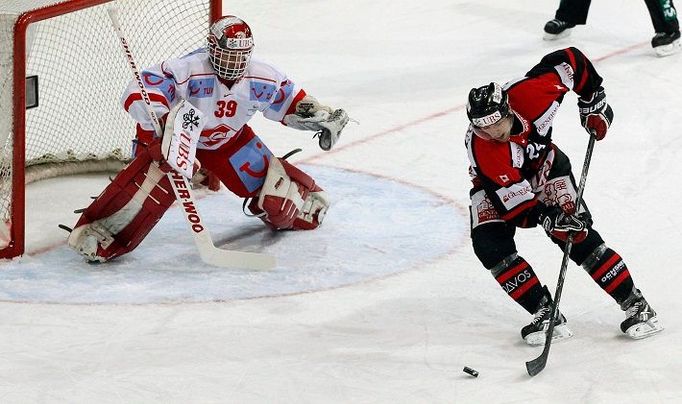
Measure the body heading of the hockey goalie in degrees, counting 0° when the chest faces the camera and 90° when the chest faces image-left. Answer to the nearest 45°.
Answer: approximately 0°

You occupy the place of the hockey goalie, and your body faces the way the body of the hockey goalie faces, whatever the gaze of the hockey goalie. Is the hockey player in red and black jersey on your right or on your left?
on your left

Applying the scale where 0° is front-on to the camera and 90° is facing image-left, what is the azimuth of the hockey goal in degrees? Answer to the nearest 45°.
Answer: approximately 315°

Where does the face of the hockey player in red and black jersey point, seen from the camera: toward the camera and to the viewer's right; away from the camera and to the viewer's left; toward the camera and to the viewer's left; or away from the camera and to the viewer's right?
toward the camera and to the viewer's left

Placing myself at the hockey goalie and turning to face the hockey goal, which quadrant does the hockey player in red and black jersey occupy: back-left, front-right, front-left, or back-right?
back-right

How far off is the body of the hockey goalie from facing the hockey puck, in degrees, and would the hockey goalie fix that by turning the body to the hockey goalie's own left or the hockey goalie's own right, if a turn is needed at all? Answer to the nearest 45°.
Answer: approximately 45° to the hockey goalie's own left

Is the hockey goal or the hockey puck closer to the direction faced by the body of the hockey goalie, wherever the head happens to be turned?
the hockey puck

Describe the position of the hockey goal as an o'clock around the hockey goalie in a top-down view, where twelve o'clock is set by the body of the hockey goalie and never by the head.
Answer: The hockey goal is roughly at 5 o'clock from the hockey goalie.

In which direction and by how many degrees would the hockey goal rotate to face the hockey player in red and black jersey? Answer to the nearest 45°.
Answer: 0° — it already faces them

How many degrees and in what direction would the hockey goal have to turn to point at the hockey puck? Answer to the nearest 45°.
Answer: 0° — it already faces it
